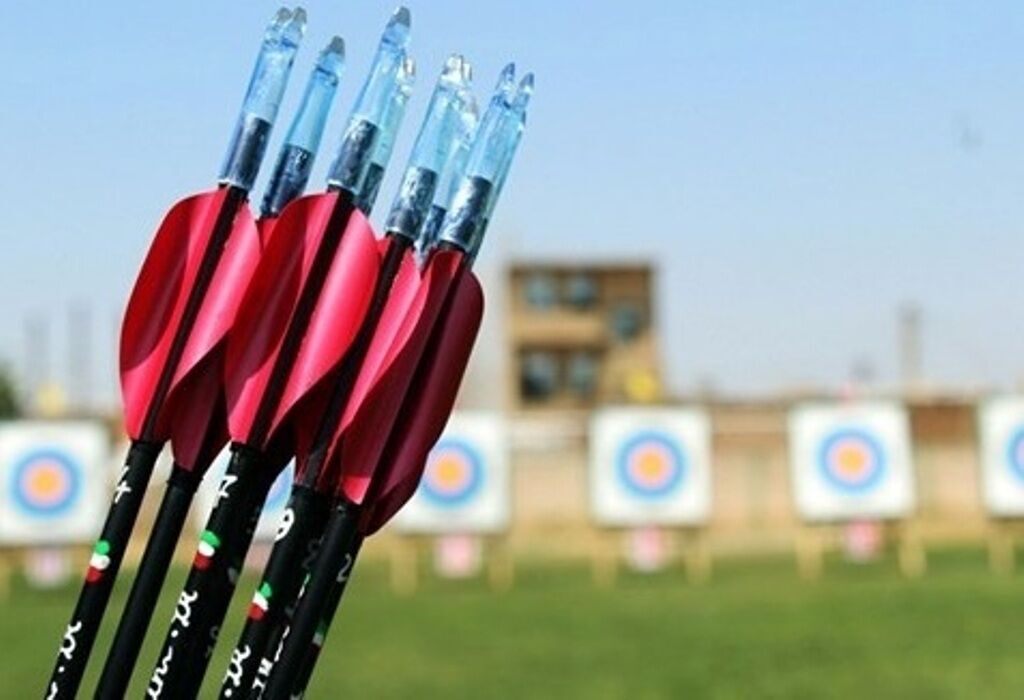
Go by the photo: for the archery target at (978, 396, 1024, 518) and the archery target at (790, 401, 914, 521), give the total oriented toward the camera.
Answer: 2

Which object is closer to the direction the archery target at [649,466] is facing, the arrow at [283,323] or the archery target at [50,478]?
the arrow

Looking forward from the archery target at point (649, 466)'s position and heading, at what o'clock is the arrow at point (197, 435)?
The arrow is roughly at 12 o'clock from the archery target.

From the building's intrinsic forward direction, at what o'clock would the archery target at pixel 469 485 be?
The archery target is roughly at 12 o'clock from the building.

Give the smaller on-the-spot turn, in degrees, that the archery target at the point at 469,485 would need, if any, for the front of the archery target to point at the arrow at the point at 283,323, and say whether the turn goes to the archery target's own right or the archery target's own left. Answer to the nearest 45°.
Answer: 0° — it already faces it

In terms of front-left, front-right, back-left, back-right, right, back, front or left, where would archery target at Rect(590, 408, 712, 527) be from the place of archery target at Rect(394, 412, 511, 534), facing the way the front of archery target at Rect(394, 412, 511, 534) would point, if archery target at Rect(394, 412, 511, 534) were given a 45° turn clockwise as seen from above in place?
back-left

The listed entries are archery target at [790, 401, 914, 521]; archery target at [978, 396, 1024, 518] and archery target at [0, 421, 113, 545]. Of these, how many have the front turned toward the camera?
3

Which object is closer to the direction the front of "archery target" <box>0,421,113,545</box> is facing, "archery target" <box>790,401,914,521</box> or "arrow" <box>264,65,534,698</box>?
the arrow

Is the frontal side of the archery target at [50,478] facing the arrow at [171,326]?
yes

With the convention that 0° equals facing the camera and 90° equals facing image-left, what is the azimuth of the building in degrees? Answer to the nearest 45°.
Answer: approximately 0°

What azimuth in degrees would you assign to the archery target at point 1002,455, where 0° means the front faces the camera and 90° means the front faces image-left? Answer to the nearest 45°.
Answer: approximately 0°
